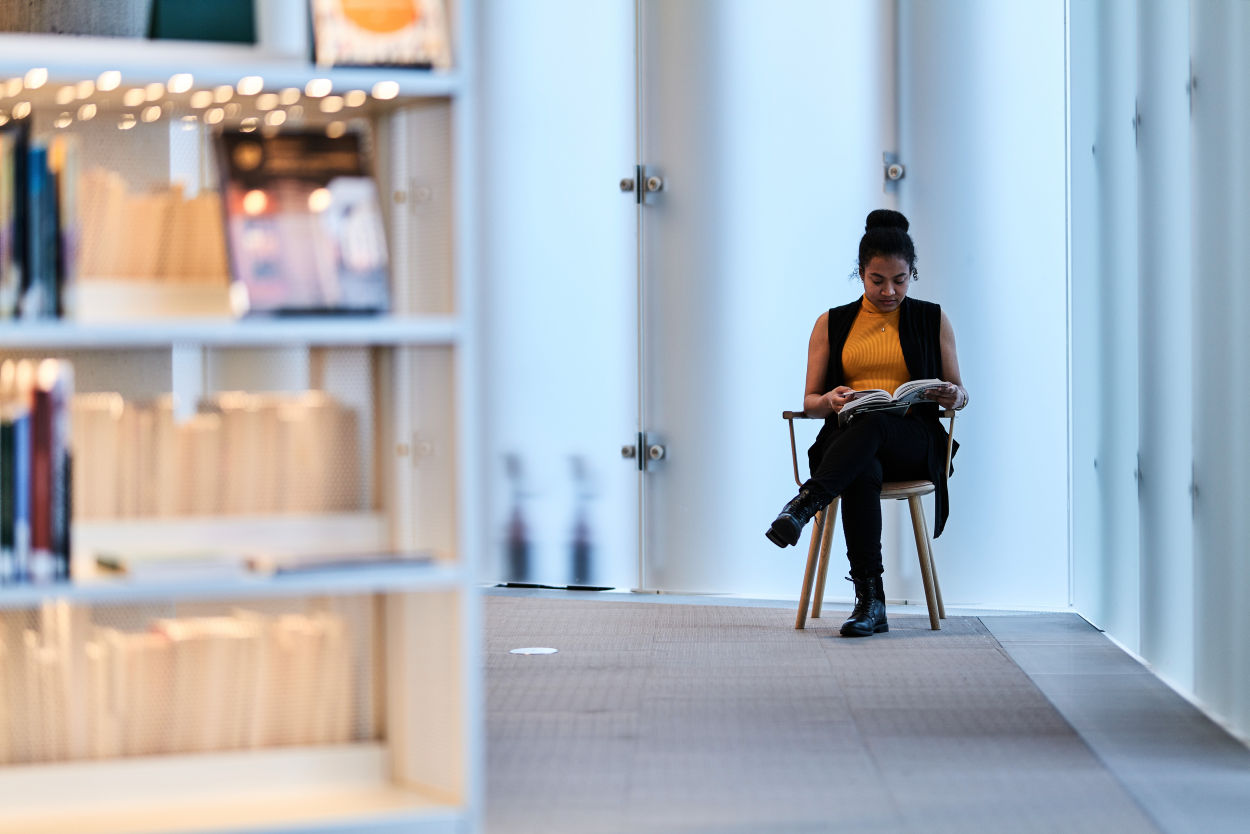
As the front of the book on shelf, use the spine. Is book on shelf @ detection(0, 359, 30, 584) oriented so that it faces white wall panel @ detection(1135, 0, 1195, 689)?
no

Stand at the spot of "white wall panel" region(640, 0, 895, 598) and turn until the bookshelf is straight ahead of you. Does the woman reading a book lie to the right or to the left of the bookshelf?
left

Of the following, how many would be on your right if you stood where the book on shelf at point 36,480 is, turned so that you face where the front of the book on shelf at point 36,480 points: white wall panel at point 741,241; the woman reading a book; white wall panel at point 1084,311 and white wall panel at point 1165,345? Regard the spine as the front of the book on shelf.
0

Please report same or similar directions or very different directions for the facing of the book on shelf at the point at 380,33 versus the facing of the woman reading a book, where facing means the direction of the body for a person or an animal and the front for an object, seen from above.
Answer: same or similar directions

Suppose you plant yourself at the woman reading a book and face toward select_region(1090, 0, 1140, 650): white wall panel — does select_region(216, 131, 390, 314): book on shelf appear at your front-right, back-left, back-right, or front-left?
back-right

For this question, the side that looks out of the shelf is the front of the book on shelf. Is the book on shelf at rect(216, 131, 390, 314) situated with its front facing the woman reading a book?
no

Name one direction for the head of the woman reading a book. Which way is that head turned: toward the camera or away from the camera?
toward the camera

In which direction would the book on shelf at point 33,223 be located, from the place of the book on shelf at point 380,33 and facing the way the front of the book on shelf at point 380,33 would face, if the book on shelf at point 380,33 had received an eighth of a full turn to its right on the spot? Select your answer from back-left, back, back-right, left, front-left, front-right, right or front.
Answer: front-right

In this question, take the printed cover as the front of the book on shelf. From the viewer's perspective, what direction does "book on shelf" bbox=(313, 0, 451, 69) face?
toward the camera

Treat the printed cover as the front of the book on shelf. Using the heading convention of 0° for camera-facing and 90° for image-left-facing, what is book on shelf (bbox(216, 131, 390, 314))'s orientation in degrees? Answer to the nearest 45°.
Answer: approximately 0°

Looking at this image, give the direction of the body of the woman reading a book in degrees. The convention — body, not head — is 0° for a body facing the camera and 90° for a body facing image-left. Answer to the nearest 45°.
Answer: approximately 0°

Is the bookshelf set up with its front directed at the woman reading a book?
no

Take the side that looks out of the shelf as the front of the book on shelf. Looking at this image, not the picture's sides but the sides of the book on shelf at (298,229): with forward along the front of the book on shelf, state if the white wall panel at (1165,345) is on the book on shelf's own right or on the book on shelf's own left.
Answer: on the book on shelf's own left

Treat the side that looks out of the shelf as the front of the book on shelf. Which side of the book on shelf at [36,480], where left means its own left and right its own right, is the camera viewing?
front

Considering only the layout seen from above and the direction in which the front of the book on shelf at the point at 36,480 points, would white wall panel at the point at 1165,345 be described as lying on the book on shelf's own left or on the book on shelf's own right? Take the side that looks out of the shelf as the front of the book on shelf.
on the book on shelf's own left

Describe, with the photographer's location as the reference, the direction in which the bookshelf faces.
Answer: facing the viewer
